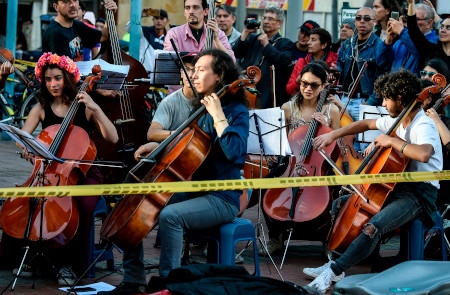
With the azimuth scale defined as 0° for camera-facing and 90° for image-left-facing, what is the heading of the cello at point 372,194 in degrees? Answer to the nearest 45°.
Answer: approximately 45°

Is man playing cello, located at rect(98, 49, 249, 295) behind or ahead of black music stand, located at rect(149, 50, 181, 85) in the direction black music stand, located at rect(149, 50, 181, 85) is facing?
behind

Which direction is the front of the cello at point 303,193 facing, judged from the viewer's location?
facing the viewer

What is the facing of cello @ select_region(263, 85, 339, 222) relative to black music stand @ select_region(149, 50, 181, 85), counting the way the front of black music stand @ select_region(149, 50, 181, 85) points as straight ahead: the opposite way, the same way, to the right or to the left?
the opposite way

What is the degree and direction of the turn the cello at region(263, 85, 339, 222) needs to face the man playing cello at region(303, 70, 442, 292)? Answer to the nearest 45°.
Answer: approximately 45° to its left

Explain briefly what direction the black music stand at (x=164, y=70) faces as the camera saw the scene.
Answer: facing away from the viewer

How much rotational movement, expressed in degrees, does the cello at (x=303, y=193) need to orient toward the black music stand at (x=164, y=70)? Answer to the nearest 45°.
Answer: approximately 135° to its right

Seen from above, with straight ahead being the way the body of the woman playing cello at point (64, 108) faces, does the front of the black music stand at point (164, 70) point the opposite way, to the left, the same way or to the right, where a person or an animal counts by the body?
the opposite way

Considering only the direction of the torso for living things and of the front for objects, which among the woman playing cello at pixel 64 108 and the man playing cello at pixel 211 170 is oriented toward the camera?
the woman playing cello at pixel 64 108

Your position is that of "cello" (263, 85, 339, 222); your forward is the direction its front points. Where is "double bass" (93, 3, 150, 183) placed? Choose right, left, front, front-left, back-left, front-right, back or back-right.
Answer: back-right

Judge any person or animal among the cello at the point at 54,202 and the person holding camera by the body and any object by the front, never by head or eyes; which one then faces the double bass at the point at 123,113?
the person holding camera
